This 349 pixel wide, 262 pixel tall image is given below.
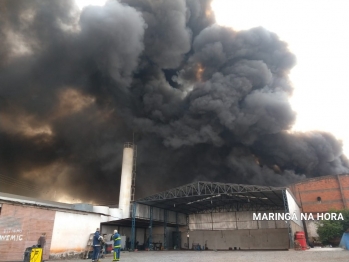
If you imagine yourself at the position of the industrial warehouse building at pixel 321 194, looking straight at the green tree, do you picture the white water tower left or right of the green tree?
right

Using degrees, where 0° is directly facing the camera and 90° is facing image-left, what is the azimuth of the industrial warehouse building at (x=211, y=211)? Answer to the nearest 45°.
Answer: approximately 0°

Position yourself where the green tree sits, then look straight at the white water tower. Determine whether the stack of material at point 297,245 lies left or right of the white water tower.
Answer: left
